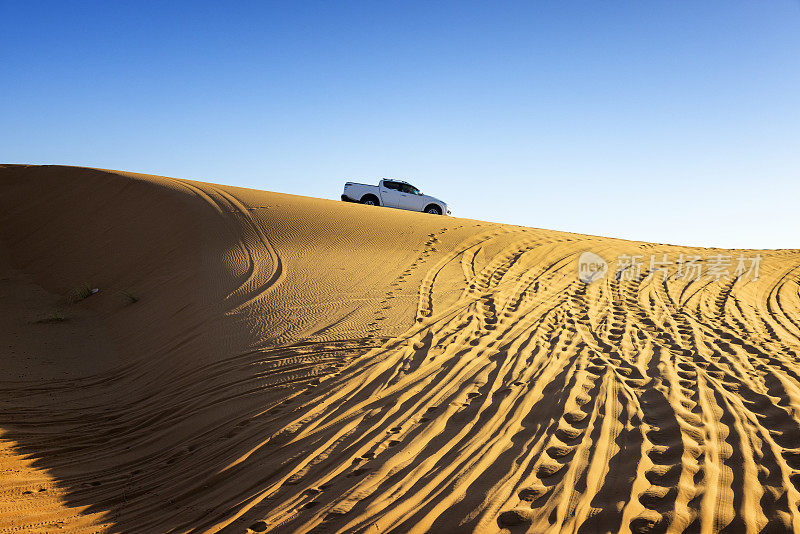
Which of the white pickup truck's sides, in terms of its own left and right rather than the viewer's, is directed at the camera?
right
